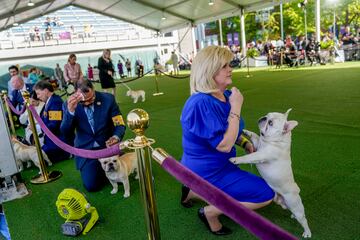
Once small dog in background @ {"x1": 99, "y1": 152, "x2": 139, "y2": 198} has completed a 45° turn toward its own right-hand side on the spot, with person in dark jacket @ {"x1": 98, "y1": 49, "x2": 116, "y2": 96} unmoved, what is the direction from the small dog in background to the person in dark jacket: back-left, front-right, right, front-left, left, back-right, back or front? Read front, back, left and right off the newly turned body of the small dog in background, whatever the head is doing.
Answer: right

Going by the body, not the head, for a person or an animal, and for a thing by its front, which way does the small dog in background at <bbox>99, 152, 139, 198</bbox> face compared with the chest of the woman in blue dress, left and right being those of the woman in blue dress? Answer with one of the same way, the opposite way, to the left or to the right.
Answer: to the right

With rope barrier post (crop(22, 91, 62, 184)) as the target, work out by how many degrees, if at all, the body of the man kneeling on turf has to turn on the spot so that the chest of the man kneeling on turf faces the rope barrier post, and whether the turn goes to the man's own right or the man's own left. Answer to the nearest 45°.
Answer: approximately 135° to the man's own right

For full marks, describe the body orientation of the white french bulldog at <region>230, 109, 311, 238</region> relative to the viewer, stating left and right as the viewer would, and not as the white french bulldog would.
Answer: facing to the left of the viewer

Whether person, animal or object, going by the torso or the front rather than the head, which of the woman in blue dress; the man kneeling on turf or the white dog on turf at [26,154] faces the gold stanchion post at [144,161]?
the man kneeling on turf

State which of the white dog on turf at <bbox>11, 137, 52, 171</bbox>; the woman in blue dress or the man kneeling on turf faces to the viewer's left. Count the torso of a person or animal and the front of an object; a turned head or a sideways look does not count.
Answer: the white dog on turf

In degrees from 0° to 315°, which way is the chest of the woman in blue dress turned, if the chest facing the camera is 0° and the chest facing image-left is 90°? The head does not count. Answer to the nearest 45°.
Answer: approximately 270°

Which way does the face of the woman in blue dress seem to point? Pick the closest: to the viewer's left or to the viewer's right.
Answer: to the viewer's right

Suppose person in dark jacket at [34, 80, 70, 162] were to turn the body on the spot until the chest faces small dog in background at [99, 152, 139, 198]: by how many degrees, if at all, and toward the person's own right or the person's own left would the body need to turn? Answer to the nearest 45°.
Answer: approximately 90° to the person's own left
